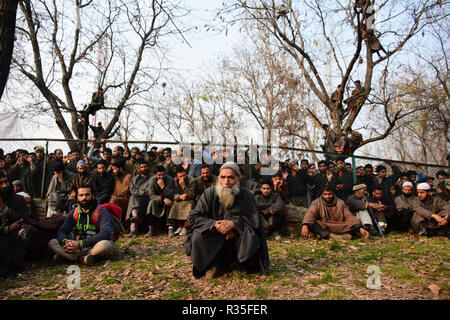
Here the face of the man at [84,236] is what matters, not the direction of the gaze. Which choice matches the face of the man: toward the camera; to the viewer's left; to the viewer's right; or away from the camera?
toward the camera

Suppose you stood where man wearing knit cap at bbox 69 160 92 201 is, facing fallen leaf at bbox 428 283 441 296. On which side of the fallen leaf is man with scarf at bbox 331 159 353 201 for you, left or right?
left

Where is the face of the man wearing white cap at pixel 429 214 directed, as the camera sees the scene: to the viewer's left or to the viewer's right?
to the viewer's left

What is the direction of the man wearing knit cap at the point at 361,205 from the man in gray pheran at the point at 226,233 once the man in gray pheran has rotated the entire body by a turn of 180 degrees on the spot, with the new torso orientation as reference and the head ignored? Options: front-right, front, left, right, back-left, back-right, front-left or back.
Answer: front-right

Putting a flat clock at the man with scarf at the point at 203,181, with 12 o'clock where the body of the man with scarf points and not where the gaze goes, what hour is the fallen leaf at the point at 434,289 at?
The fallen leaf is roughly at 11 o'clock from the man with scarf.

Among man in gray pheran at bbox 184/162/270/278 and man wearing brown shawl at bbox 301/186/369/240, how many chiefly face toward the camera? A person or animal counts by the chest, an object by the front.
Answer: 2

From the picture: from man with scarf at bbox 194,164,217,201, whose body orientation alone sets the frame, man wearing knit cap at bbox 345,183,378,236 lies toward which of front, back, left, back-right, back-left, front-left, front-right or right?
left

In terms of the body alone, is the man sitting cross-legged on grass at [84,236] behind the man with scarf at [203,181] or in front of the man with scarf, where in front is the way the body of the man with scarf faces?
in front

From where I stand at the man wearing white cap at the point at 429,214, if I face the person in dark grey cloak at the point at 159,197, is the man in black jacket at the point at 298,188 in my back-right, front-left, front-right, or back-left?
front-right

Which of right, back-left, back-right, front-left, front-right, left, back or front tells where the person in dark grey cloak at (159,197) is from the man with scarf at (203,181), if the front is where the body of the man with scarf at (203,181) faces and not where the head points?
right

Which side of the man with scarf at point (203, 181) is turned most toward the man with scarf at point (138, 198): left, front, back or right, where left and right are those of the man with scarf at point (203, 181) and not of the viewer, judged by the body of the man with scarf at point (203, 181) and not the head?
right

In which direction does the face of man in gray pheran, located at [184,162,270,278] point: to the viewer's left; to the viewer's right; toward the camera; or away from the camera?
toward the camera

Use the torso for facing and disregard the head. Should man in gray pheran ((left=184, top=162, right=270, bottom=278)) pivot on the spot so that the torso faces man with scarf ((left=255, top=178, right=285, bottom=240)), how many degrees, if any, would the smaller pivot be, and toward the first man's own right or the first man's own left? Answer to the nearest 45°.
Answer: approximately 180°

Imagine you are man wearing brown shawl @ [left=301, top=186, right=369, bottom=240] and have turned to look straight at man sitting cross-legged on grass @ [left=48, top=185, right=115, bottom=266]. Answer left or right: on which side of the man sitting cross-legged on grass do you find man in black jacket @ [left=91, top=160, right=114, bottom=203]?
right

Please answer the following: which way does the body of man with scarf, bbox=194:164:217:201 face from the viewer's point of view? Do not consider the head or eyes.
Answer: toward the camera

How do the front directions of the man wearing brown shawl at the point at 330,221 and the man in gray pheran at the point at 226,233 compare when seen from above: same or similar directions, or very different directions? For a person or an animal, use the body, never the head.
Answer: same or similar directions

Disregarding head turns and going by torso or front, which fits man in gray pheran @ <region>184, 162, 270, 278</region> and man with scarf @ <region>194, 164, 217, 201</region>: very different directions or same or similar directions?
same or similar directions

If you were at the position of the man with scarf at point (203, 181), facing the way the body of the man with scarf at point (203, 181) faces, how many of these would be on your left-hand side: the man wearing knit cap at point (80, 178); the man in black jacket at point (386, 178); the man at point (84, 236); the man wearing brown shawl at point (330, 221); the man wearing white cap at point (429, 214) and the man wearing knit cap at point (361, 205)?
4

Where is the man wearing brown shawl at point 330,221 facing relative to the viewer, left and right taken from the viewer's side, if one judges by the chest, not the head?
facing the viewer

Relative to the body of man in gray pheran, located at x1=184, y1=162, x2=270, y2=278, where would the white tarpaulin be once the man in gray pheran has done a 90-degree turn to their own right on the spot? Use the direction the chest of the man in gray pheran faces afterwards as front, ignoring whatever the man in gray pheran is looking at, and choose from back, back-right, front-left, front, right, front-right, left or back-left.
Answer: front-right
